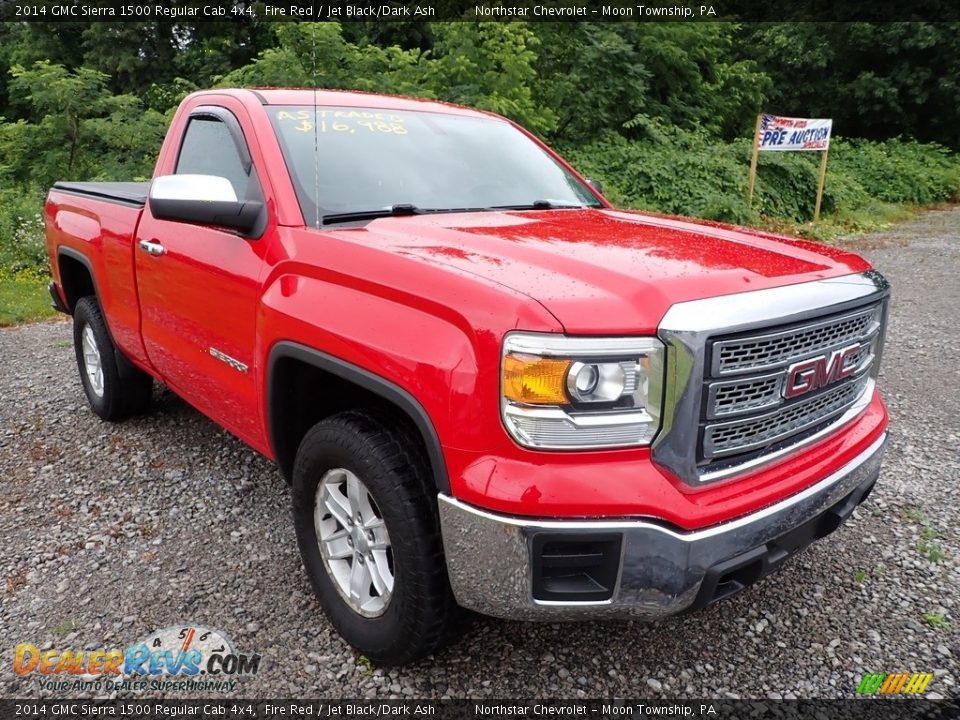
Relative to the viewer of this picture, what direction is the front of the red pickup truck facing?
facing the viewer and to the right of the viewer

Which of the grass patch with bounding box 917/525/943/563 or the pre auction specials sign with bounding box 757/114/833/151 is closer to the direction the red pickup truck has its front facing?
the grass patch

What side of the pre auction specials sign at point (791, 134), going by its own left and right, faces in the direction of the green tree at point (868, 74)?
back

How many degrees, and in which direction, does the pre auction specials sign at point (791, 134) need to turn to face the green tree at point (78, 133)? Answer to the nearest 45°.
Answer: approximately 45° to its right

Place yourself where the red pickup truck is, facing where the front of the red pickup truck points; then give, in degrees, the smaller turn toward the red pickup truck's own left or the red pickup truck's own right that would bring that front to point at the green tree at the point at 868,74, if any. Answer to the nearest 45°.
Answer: approximately 90° to the red pickup truck's own left

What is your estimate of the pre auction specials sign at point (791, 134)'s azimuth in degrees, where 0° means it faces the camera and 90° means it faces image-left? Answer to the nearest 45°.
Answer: approximately 0°

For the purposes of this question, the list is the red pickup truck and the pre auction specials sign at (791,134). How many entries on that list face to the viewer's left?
0

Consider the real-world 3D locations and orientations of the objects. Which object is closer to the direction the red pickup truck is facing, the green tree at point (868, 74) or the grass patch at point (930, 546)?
the grass patch

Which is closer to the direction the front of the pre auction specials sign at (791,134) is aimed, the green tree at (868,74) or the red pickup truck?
the red pickup truck

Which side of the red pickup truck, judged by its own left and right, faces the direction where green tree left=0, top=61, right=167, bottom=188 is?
back

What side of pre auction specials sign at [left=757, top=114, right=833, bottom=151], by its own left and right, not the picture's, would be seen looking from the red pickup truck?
front
